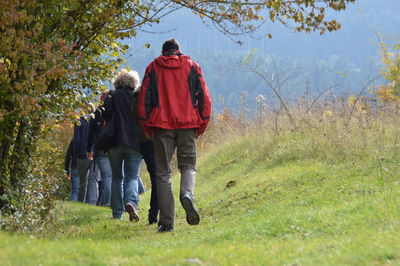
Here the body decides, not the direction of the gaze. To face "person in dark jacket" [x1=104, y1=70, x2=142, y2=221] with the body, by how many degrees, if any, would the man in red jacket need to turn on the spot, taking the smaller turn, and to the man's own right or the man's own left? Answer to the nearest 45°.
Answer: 0° — they already face them

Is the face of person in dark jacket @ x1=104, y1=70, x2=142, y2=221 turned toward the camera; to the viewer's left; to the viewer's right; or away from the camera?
away from the camera

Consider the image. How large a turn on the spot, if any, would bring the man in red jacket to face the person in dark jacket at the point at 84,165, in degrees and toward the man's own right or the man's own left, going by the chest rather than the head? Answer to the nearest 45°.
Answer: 0° — they already face them

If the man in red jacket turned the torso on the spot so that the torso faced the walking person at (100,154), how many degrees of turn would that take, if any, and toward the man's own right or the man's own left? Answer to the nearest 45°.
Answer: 0° — they already face them

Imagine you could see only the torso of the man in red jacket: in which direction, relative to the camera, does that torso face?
away from the camera
